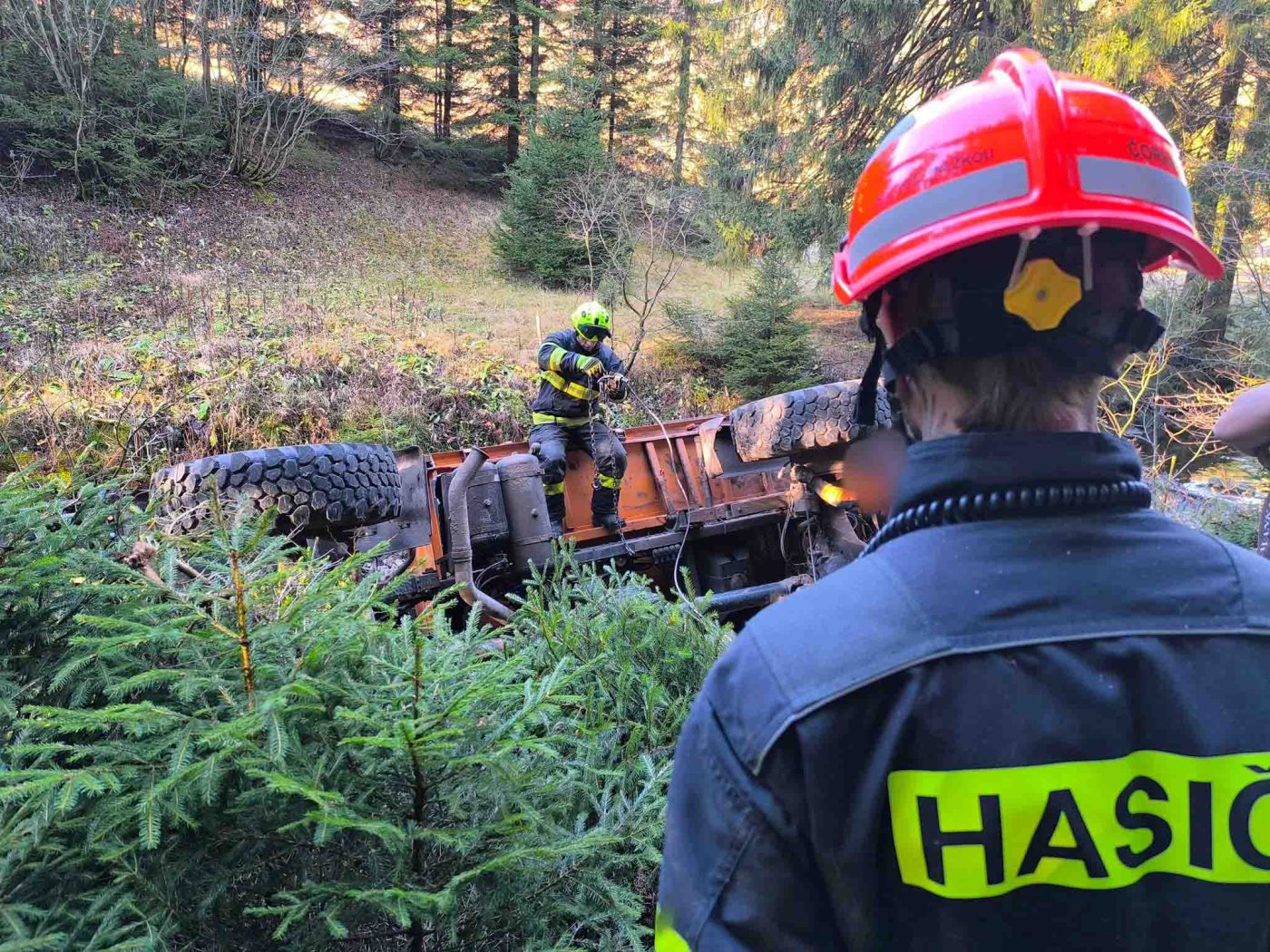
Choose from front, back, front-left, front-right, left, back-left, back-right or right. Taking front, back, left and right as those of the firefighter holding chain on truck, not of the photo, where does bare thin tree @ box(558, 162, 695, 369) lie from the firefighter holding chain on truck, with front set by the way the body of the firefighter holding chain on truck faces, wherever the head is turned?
back-left

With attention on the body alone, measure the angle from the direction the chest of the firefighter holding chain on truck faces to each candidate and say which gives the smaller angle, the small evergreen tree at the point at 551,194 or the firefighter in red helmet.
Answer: the firefighter in red helmet

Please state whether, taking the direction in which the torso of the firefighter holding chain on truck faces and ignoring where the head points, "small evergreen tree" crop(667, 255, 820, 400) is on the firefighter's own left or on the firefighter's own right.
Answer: on the firefighter's own left

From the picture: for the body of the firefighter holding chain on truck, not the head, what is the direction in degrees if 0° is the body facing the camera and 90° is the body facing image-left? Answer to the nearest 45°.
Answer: approximately 315°

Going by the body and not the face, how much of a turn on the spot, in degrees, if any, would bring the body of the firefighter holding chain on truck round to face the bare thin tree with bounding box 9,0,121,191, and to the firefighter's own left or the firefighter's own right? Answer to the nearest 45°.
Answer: approximately 180°

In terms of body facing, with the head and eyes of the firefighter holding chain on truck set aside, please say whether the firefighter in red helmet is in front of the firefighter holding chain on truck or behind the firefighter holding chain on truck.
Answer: in front

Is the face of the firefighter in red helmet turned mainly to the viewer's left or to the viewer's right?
to the viewer's left

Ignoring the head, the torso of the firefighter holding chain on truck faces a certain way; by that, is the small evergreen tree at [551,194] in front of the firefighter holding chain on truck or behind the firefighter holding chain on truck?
behind

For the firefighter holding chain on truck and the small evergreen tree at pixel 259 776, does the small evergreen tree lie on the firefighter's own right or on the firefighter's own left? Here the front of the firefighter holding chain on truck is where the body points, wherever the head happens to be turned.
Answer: on the firefighter's own right

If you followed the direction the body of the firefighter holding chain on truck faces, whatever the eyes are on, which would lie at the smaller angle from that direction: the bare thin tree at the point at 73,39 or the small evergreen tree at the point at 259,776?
the small evergreen tree

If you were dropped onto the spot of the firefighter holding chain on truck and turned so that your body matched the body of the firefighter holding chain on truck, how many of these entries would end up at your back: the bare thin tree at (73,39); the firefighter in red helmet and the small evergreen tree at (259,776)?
1
